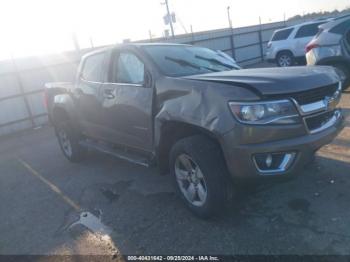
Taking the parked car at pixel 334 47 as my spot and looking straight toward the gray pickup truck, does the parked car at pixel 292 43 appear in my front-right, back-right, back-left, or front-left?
back-right

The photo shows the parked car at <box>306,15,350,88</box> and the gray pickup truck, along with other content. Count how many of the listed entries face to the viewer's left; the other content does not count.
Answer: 0

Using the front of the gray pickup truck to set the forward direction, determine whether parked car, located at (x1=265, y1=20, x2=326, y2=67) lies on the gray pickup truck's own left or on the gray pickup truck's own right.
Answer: on the gray pickup truck's own left

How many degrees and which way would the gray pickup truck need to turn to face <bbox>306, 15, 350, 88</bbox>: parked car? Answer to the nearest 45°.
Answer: approximately 90° to its left

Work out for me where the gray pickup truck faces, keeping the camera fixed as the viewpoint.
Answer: facing the viewer and to the right of the viewer
